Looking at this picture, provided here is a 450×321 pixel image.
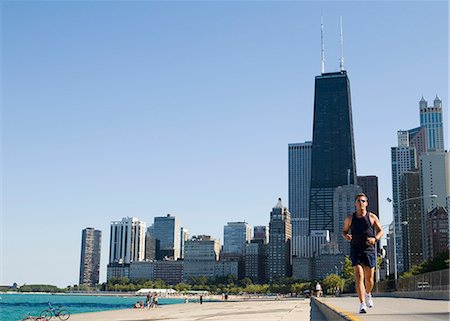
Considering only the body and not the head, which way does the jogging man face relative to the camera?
toward the camera
